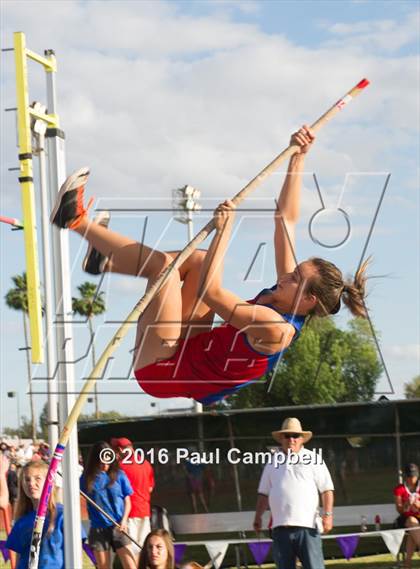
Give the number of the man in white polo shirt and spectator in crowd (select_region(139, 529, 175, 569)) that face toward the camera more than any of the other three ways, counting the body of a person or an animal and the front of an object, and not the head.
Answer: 2

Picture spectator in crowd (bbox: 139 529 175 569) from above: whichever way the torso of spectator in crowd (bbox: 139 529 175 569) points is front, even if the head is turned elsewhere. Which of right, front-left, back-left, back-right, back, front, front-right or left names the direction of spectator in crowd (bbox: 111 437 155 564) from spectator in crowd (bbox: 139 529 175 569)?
back

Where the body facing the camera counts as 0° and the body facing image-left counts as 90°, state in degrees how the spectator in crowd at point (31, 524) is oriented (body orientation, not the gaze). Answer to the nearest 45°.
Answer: approximately 0°

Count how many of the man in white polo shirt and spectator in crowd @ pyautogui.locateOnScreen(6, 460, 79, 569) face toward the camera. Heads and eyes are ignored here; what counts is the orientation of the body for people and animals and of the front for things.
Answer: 2

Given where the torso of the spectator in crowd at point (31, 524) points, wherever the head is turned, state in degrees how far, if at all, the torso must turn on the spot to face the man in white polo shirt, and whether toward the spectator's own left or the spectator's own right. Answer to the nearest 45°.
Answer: approximately 135° to the spectator's own left

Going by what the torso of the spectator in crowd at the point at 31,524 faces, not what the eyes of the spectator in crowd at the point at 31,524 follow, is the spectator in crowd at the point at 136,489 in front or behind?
behind
